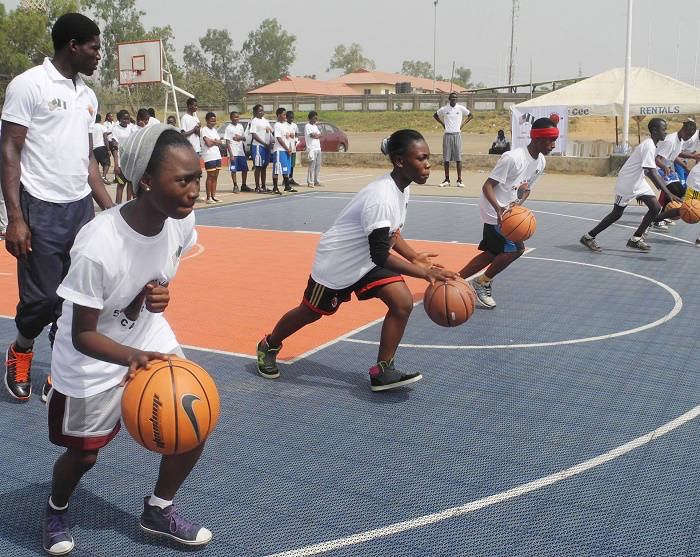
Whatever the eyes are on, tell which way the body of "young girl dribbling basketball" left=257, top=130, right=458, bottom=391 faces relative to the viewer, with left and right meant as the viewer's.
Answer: facing to the right of the viewer

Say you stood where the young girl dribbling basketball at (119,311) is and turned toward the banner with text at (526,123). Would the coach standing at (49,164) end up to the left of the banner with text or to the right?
left

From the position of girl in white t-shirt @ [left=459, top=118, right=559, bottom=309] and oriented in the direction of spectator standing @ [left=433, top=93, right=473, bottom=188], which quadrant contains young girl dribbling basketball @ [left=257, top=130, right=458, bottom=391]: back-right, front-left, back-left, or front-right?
back-left

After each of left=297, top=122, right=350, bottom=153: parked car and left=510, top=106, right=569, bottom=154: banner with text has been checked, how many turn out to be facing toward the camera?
1

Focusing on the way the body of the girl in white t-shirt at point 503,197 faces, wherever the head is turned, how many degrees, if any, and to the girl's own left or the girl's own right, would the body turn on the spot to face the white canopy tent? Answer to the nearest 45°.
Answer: approximately 135° to the girl's own left

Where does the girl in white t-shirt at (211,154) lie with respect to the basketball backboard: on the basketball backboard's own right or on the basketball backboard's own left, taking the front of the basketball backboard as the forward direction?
on the basketball backboard's own left

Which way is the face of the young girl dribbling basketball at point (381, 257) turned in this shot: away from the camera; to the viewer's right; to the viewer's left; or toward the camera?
to the viewer's right

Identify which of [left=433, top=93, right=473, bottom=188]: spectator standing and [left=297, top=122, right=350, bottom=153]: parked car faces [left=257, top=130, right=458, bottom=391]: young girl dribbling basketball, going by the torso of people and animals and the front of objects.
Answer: the spectator standing

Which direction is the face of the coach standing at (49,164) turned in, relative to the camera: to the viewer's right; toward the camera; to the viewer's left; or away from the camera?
to the viewer's right

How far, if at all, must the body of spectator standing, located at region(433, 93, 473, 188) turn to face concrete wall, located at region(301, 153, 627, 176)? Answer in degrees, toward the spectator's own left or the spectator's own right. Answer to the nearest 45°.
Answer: approximately 180°

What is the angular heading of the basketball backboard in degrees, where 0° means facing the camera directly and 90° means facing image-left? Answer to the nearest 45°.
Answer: approximately 45°

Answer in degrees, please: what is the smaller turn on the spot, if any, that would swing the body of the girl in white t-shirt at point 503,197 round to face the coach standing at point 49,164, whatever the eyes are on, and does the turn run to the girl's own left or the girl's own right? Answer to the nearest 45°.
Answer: approximately 90° to the girl's own right
